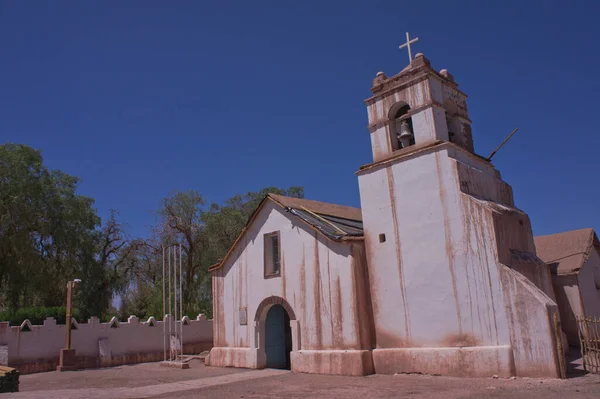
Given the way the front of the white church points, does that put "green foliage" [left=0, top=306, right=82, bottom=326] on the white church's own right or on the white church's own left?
on the white church's own right

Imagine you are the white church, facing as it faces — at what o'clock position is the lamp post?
The lamp post is roughly at 2 o'clock from the white church.

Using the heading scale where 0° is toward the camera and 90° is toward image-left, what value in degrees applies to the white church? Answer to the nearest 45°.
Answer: approximately 45°

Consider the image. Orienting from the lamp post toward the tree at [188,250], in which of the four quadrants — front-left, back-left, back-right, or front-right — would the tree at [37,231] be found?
front-left

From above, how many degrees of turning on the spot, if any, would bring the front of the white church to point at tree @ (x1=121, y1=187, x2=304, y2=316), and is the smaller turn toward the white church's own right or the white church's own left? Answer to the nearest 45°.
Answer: approximately 90° to the white church's own right

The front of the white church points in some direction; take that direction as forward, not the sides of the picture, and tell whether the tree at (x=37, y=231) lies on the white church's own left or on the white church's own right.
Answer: on the white church's own right

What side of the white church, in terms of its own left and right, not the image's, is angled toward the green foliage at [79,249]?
right
